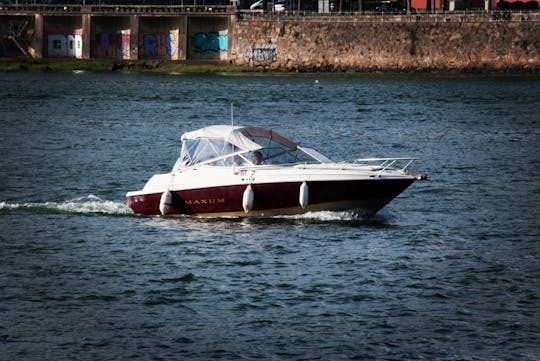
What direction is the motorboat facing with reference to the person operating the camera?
facing to the right of the viewer
